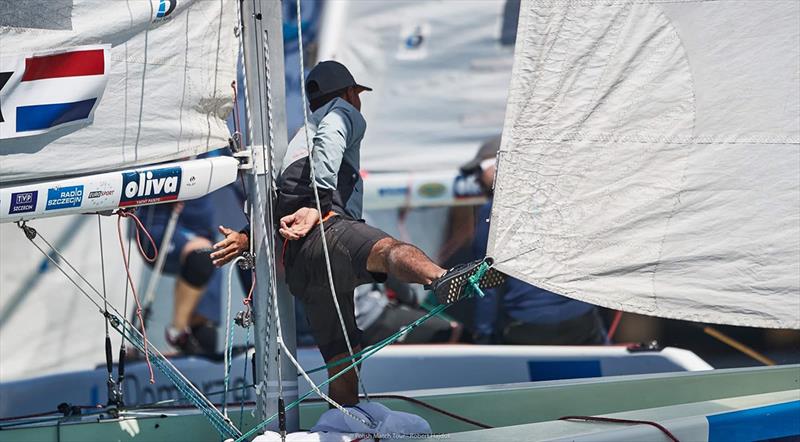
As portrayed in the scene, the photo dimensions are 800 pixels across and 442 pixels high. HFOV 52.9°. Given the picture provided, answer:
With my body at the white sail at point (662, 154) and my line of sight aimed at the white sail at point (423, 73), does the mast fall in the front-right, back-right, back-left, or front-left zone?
front-left
